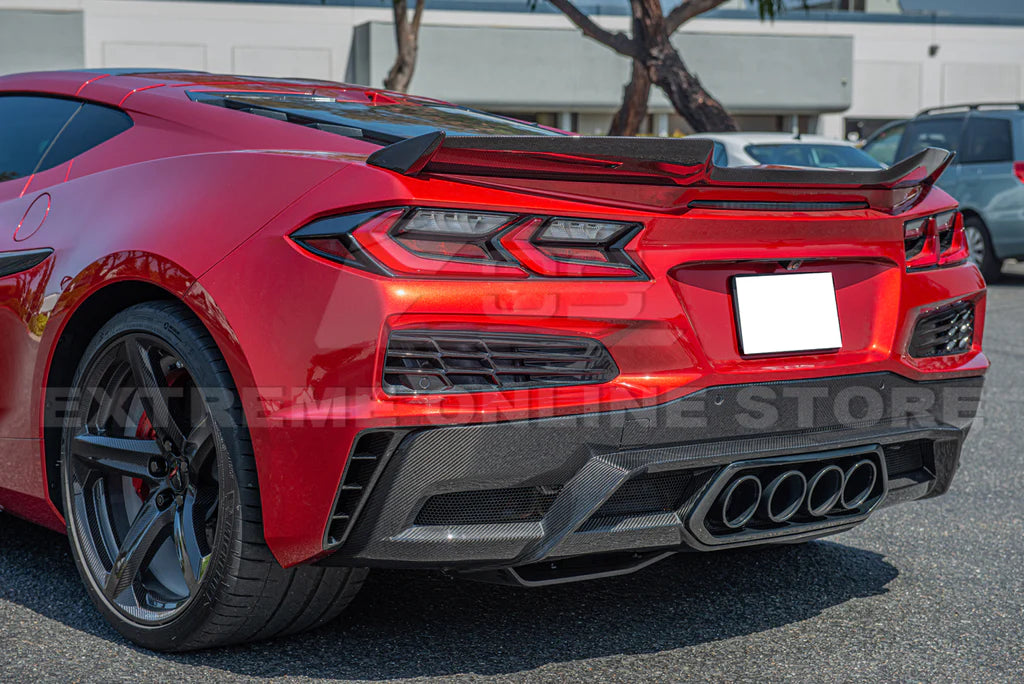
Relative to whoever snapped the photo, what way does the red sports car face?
facing away from the viewer and to the left of the viewer

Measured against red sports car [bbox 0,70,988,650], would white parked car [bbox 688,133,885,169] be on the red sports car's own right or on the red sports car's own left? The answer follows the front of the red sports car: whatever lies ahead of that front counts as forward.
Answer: on the red sports car's own right

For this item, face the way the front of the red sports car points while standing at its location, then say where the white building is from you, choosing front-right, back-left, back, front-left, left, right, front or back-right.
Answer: front-right
